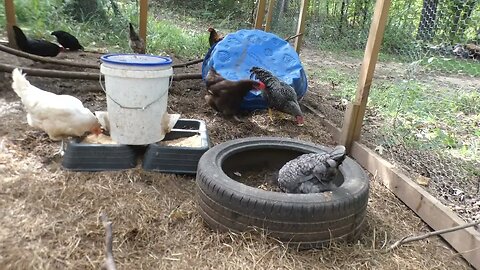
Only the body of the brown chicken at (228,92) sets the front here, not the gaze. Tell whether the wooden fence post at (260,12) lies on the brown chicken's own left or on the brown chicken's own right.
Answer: on the brown chicken's own left

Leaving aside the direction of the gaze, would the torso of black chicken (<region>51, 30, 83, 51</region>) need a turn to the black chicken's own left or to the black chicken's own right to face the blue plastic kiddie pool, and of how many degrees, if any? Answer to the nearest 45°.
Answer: approximately 45° to the black chicken's own right

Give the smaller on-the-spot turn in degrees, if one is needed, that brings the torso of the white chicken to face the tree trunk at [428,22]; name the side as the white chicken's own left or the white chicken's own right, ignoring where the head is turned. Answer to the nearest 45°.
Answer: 0° — it already faces it

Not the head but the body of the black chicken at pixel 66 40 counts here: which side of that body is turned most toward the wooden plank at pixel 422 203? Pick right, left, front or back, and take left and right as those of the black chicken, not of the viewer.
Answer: right

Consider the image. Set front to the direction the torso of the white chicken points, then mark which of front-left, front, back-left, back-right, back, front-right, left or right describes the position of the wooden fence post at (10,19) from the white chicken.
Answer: left

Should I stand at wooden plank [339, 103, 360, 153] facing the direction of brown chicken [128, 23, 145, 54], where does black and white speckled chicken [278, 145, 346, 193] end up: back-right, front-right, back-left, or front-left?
back-left

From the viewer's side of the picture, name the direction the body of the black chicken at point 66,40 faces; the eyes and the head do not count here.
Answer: to the viewer's right
